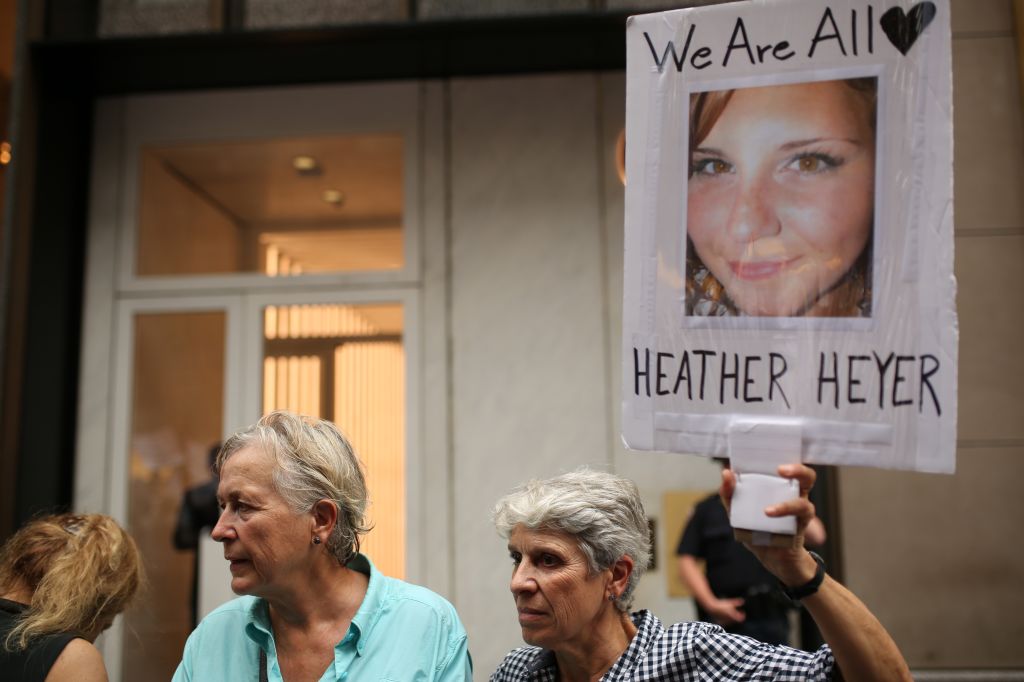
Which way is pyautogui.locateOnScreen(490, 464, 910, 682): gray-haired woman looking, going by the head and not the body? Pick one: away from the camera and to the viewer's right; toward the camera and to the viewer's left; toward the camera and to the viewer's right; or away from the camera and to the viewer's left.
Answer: toward the camera and to the viewer's left

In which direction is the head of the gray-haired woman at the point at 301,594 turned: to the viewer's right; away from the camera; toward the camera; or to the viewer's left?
to the viewer's left

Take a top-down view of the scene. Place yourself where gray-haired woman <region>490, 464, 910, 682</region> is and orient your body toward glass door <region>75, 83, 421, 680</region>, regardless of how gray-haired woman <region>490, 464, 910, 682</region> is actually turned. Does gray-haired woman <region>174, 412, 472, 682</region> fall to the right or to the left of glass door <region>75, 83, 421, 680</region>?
left

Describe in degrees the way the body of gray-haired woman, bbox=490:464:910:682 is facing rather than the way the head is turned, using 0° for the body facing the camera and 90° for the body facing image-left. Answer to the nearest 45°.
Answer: approximately 45°

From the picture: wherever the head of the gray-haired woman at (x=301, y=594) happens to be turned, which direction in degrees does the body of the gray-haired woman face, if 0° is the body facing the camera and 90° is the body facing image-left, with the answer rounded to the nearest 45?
approximately 45°

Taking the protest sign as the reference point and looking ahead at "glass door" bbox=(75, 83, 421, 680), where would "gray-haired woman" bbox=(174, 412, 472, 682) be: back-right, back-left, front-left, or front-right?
front-left

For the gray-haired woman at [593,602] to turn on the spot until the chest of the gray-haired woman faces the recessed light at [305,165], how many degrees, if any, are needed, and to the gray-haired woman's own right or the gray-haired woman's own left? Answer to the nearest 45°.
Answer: approximately 90° to the gray-haired woman's own right

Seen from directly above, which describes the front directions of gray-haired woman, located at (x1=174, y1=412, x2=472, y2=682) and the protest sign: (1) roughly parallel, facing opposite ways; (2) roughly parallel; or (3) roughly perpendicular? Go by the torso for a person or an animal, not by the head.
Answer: roughly parallel

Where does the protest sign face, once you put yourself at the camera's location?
facing the viewer

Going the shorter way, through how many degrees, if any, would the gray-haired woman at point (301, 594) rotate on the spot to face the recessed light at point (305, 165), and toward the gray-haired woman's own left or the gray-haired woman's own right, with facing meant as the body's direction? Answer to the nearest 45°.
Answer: approximately 135° to the gray-haired woman's own right
